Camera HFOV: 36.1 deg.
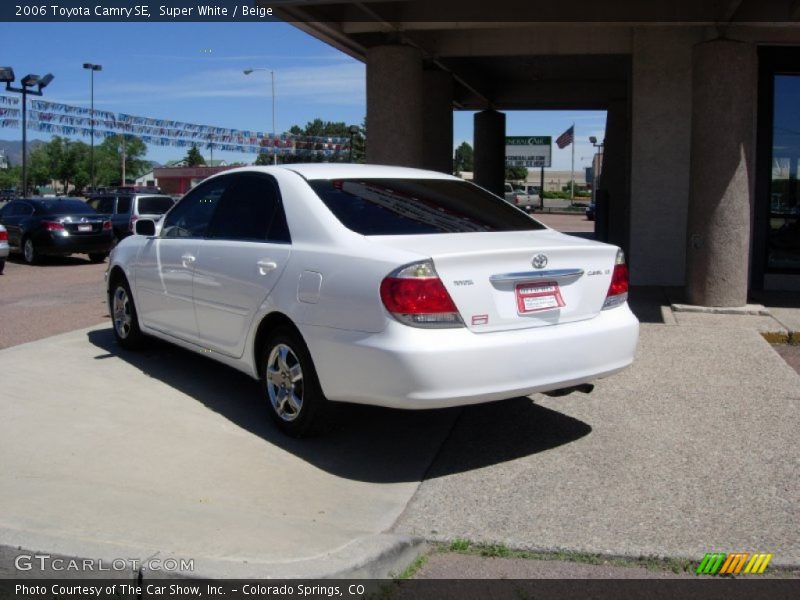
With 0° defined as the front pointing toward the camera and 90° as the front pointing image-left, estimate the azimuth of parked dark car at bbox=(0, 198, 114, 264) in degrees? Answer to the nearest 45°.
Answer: approximately 135°

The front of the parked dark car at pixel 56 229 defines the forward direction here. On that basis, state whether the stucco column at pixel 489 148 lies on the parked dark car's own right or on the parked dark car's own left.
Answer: on the parked dark car's own right

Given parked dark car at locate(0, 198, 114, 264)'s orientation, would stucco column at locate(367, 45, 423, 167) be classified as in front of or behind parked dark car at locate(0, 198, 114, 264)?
behind

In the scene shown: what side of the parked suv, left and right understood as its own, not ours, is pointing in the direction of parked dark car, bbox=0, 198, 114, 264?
left

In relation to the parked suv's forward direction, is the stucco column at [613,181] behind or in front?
behind

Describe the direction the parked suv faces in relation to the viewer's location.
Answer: facing away from the viewer and to the left of the viewer

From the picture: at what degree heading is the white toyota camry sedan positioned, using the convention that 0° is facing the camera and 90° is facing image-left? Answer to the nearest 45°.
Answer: approximately 135°

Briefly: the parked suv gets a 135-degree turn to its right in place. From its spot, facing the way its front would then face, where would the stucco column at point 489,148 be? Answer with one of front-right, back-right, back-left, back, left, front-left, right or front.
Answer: front

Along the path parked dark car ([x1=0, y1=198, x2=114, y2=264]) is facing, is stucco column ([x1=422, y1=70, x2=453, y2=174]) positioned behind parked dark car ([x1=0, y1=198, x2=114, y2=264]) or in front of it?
behind

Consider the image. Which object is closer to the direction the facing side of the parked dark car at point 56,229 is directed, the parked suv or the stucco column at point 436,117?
the parked suv
